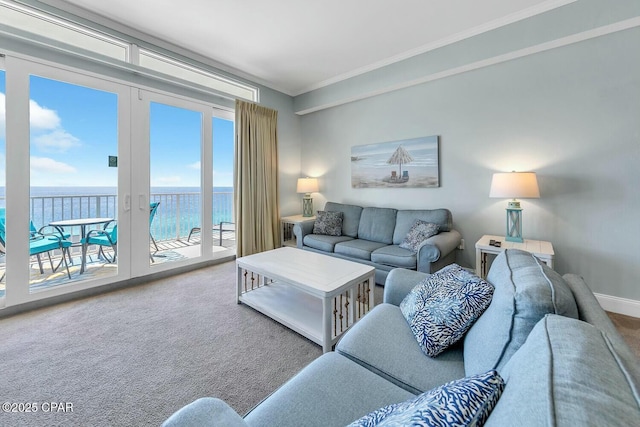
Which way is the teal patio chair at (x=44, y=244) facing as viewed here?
to the viewer's right

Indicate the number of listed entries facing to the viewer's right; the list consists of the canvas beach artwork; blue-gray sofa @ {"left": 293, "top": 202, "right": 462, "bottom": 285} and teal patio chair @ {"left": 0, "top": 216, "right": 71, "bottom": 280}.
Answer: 1

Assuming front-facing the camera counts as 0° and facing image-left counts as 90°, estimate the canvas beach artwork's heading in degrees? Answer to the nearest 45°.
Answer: approximately 45°

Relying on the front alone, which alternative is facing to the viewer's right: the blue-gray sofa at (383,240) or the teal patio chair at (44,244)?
the teal patio chair

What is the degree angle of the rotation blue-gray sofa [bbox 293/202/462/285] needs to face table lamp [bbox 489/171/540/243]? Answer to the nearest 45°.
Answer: approximately 90° to its left

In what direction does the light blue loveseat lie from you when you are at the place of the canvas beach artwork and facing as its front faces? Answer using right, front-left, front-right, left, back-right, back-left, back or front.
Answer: front-left

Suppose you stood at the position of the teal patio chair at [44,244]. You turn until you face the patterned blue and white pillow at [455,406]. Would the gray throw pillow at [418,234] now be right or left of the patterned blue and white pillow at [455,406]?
left

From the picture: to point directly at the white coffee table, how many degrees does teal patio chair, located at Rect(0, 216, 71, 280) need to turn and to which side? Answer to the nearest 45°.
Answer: approximately 45° to its right

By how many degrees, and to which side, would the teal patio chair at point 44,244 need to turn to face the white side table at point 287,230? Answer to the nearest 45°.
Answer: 0° — it already faces it

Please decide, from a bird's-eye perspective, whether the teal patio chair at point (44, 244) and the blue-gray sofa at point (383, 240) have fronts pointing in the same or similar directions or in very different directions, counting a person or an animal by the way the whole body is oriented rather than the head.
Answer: very different directions

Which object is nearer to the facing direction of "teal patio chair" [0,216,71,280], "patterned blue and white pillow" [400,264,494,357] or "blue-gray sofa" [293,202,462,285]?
the blue-gray sofa

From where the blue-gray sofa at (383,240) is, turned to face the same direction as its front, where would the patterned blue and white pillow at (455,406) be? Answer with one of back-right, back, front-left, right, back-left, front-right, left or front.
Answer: front-left
